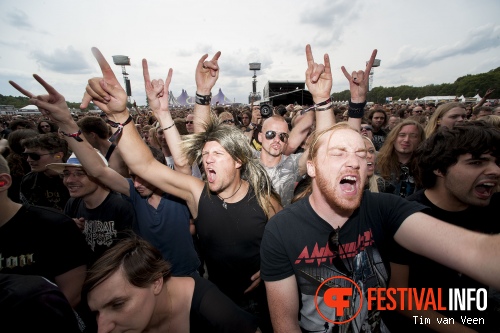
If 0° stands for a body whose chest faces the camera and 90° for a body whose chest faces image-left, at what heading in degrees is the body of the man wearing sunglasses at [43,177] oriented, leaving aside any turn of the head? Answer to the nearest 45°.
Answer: approximately 45°
